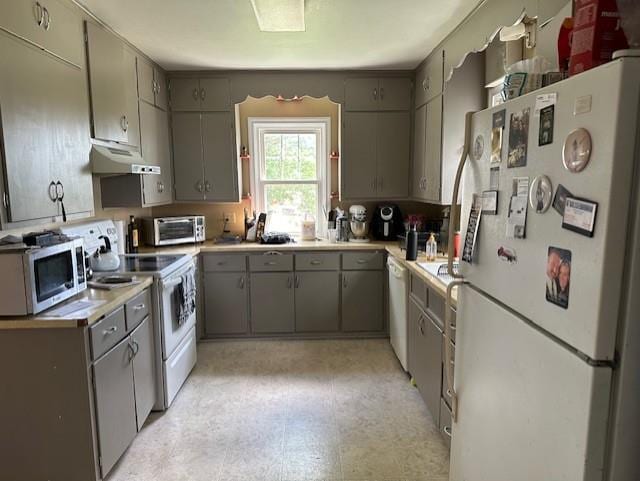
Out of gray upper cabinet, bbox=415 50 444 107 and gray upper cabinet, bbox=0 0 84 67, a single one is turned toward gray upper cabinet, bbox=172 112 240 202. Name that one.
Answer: gray upper cabinet, bbox=415 50 444 107

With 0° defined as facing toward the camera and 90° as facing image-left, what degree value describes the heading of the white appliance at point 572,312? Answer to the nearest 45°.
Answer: approximately 45°

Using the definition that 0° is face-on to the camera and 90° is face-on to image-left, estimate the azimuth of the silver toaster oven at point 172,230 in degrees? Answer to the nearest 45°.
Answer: approximately 315°

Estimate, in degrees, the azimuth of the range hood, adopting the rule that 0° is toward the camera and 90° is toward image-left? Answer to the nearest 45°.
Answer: approximately 315°

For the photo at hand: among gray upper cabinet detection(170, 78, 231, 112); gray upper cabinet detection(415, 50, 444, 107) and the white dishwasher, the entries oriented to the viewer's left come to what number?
2

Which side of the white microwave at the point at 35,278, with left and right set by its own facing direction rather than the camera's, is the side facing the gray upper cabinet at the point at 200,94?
left

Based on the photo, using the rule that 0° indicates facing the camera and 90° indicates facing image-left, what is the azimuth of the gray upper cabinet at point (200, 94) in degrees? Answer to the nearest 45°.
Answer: approximately 0°

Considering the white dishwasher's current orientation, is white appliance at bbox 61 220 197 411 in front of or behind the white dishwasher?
in front

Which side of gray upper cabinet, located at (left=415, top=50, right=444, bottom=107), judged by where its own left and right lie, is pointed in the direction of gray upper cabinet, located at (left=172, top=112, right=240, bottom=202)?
front

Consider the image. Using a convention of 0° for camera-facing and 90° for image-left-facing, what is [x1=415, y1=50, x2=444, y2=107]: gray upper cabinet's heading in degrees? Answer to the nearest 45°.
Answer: approximately 90°
